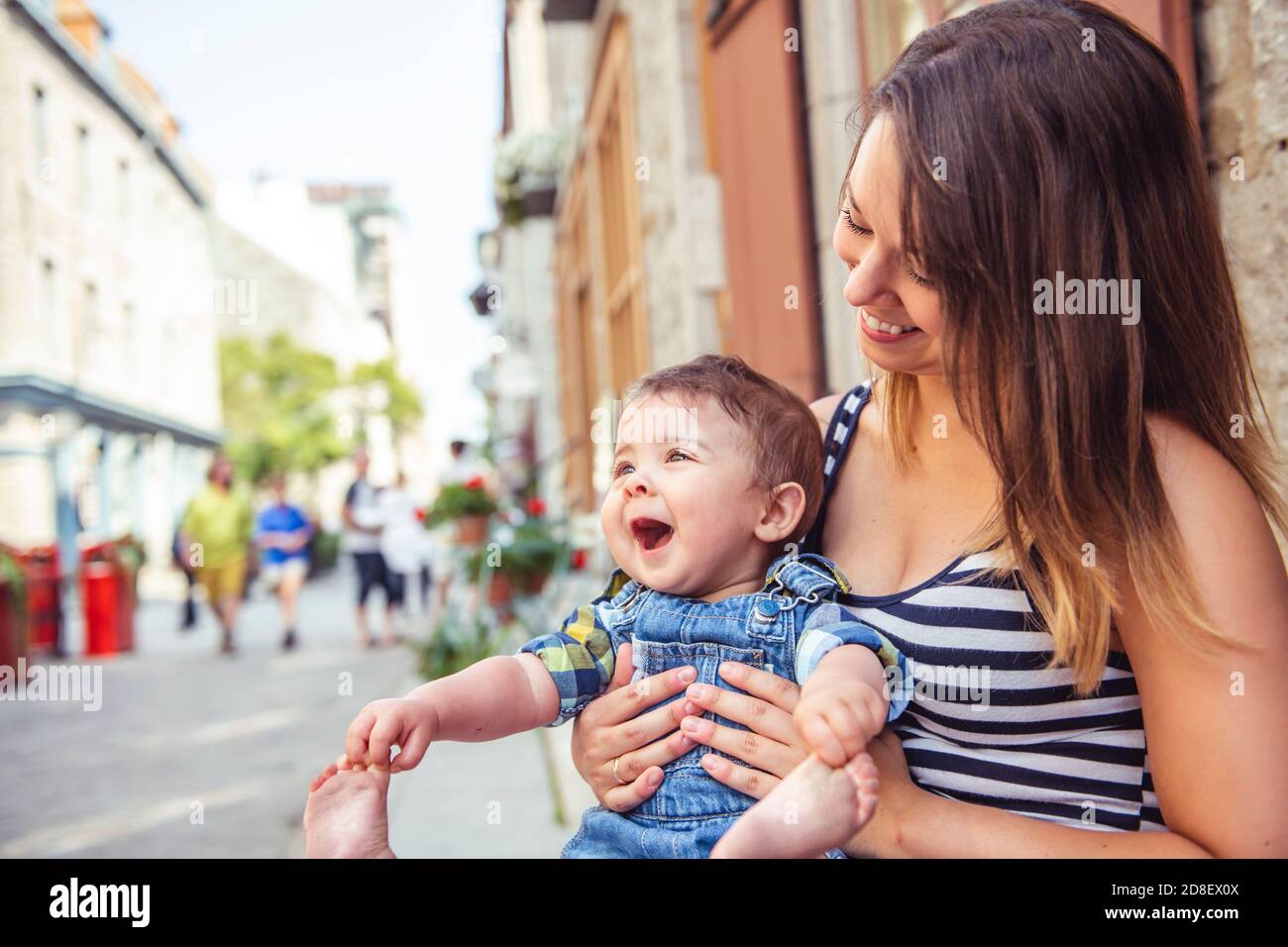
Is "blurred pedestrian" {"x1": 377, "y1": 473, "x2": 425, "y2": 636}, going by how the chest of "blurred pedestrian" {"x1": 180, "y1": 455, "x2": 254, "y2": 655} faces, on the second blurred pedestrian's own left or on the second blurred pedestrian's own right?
on the second blurred pedestrian's own left

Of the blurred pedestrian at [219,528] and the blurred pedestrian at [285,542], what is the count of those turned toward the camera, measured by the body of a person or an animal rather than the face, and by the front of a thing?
2

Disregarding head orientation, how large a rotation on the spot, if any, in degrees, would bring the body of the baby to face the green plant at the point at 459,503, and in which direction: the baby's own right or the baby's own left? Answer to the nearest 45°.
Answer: approximately 135° to the baby's own right

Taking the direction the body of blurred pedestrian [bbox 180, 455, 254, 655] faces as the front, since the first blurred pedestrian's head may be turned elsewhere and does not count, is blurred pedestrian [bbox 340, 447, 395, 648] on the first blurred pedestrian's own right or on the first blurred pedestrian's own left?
on the first blurred pedestrian's own left

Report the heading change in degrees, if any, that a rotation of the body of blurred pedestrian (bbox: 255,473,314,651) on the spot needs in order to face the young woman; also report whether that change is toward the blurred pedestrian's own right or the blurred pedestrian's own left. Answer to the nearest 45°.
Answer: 0° — they already face them

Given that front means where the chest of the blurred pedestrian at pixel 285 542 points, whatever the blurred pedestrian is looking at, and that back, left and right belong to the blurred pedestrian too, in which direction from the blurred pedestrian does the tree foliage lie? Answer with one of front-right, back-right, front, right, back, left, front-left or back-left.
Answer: back

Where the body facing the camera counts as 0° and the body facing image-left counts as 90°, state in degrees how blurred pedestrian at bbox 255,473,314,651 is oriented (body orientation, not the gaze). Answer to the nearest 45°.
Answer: approximately 0°
